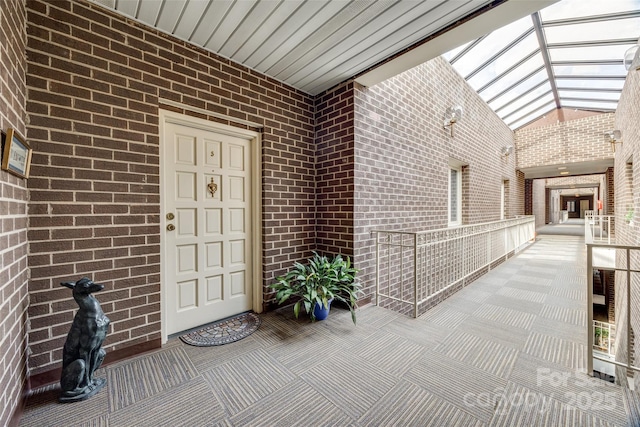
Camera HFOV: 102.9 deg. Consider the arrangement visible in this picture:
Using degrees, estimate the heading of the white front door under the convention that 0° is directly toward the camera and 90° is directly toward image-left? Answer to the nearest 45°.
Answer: approximately 315°

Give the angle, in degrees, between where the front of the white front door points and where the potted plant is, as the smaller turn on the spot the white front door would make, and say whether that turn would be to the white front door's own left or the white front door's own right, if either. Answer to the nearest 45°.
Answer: approximately 45° to the white front door's own left

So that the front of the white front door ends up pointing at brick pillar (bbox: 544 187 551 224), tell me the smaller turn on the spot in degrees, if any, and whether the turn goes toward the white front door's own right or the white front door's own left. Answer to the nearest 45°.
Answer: approximately 45° to the white front door's own left

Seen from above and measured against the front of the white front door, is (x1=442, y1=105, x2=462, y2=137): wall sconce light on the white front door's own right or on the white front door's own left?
on the white front door's own left

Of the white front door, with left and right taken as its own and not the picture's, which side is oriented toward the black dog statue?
right

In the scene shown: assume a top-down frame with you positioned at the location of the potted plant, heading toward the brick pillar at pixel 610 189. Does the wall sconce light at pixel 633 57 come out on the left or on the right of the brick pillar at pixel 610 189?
right

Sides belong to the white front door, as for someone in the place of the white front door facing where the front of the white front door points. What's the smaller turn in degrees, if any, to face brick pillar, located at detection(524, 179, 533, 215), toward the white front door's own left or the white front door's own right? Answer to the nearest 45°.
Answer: approximately 45° to the white front door's own left
